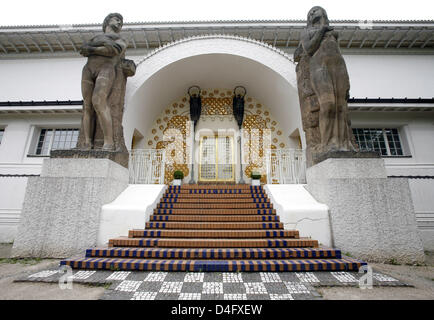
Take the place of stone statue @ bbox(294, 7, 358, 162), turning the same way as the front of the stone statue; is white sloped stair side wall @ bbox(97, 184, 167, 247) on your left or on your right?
on your right

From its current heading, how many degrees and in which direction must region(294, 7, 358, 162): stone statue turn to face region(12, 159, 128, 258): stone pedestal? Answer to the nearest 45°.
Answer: approximately 45° to its right

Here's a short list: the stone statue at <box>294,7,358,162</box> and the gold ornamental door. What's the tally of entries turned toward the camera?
2

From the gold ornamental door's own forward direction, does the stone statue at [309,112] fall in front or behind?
in front

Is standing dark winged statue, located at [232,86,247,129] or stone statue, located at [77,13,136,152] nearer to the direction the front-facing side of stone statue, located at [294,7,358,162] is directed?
the stone statue

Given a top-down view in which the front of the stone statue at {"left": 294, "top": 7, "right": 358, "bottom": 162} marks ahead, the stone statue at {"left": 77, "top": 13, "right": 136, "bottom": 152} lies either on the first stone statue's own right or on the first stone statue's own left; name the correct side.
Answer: on the first stone statue's own right

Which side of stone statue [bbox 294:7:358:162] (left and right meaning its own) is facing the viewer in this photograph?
front

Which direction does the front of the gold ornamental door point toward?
toward the camera
